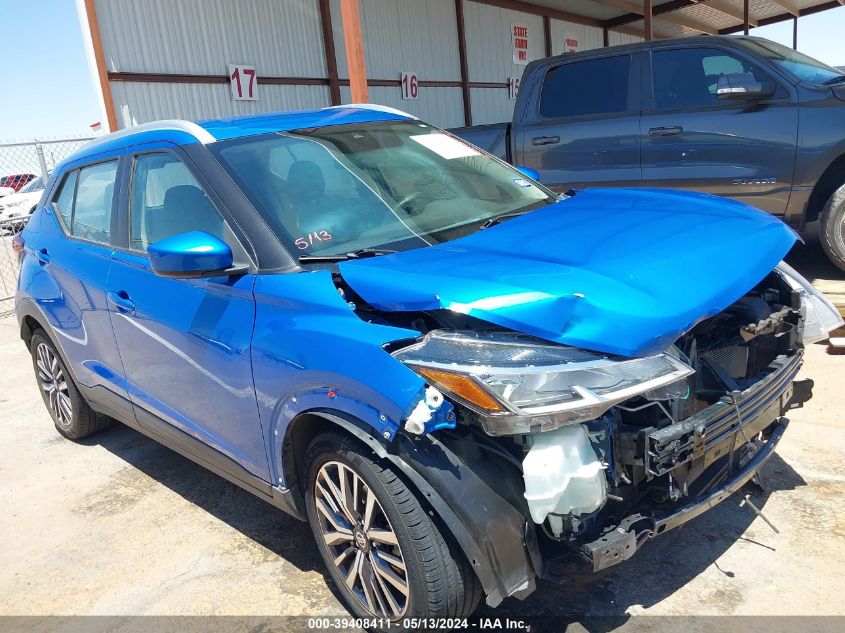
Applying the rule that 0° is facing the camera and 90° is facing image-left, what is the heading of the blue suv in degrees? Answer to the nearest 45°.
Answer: approximately 315°

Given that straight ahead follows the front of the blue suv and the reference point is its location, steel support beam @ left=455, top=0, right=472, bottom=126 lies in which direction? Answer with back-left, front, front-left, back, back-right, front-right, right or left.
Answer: back-left

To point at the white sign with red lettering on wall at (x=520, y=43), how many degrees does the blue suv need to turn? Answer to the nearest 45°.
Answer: approximately 135° to its left

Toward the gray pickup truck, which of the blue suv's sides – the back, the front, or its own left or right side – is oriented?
left

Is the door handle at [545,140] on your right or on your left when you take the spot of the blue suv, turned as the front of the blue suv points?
on your left

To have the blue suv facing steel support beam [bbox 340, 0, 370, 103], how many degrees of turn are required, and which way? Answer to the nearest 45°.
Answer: approximately 135° to its left
